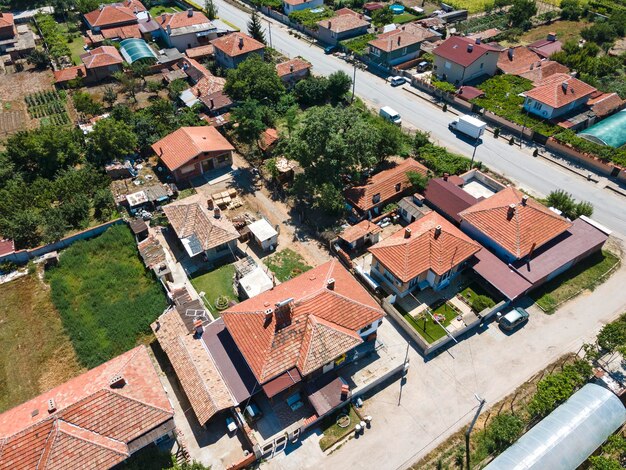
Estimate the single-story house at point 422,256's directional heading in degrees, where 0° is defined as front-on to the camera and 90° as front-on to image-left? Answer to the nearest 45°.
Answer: approximately 315°

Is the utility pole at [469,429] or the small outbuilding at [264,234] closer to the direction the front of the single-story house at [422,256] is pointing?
the utility pole

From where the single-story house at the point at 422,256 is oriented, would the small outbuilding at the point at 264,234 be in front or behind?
behind

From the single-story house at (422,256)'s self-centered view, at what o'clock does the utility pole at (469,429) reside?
The utility pole is roughly at 1 o'clock from the single-story house.

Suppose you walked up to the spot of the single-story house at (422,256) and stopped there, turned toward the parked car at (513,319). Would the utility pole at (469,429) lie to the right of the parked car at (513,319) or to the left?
right

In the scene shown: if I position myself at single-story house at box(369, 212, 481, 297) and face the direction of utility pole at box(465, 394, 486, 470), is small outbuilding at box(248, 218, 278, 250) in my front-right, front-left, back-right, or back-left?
back-right
